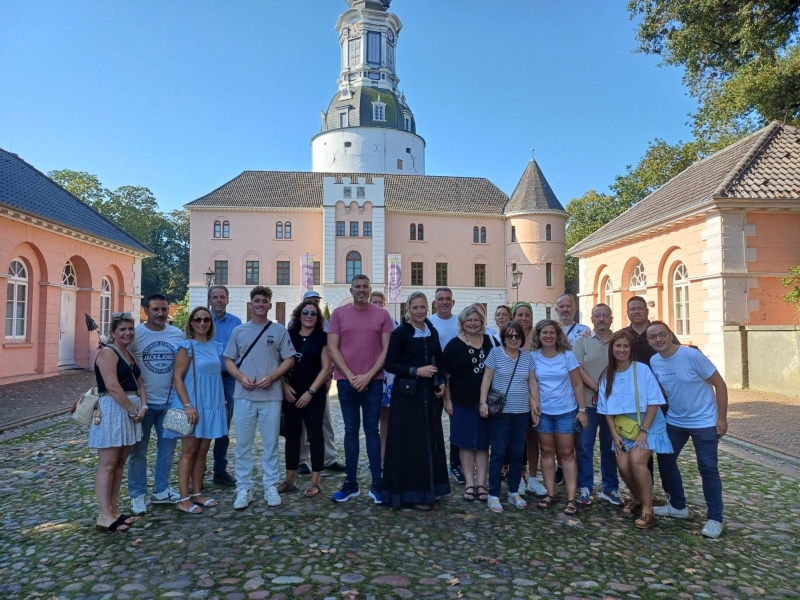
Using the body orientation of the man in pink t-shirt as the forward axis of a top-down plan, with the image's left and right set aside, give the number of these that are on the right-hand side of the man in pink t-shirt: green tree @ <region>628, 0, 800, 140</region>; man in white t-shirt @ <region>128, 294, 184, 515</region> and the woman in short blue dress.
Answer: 2

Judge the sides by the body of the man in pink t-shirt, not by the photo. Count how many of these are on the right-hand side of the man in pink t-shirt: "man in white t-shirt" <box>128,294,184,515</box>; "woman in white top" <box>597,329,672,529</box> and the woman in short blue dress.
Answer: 2

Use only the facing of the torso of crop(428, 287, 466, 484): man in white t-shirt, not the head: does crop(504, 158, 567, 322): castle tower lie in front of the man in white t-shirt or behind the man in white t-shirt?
behind

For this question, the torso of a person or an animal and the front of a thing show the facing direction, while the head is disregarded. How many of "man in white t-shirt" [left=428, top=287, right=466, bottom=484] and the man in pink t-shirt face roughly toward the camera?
2

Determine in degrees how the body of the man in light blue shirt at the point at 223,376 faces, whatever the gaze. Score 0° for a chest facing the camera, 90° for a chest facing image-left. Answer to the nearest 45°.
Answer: approximately 0°

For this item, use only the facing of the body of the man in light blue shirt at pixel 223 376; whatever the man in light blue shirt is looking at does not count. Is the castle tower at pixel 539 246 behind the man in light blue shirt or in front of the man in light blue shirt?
behind

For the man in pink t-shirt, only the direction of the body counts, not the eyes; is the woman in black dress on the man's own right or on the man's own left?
on the man's own left

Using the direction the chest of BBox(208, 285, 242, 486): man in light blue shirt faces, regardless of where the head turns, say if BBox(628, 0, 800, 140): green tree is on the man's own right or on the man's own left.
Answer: on the man's own left

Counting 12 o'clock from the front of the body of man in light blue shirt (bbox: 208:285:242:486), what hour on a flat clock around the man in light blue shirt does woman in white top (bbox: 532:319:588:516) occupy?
The woman in white top is roughly at 10 o'clock from the man in light blue shirt.

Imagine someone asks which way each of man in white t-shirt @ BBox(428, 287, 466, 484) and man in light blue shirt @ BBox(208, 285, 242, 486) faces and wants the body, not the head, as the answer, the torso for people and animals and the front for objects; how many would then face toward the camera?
2
